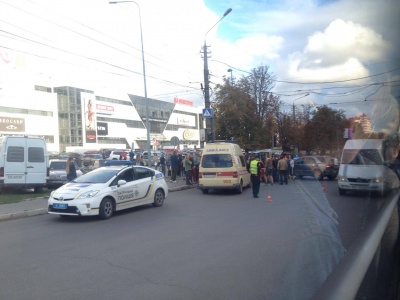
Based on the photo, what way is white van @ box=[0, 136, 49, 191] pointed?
away from the camera

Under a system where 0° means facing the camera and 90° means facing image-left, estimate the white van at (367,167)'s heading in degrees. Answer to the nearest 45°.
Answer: approximately 0°

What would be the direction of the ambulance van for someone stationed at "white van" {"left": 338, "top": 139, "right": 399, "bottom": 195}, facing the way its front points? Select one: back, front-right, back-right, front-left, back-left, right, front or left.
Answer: back-right

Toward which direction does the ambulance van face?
away from the camera

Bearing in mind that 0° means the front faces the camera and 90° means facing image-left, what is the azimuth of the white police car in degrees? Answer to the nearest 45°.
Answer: approximately 45°

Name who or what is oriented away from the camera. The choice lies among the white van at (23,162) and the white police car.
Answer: the white van
